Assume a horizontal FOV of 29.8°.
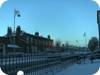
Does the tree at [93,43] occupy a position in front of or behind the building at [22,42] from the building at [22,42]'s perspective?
in front

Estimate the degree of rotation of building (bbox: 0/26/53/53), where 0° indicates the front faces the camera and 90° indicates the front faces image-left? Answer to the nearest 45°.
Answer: approximately 315°
